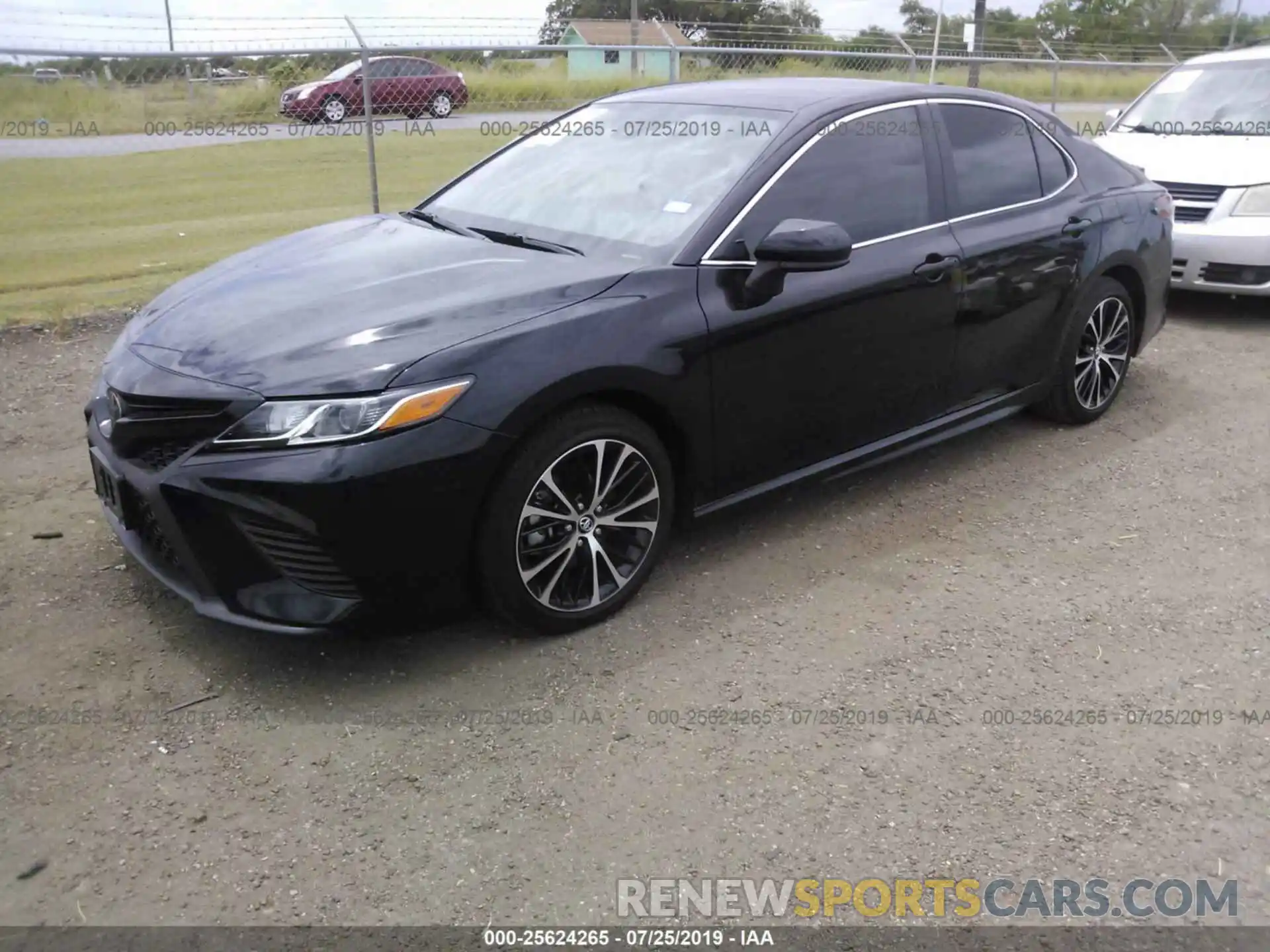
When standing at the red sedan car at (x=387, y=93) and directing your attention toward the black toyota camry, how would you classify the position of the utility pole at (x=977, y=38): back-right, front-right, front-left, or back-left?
back-left

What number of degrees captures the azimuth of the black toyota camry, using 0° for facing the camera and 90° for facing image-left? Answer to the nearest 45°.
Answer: approximately 45°

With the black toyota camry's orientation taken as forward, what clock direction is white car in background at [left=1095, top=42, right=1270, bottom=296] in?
The white car in background is roughly at 6 o'clock from the black toyota camry.

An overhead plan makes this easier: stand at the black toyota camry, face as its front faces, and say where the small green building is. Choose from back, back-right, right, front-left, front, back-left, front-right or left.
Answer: back-right

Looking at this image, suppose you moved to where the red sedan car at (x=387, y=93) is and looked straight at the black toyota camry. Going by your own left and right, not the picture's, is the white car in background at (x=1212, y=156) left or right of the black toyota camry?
left

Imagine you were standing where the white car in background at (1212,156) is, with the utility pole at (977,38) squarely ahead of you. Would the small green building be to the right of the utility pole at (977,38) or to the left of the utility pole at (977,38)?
left

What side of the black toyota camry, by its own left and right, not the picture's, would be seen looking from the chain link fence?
right

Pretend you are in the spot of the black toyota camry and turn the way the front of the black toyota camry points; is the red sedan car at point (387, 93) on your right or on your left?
on your right

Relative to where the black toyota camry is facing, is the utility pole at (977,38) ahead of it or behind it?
behind
